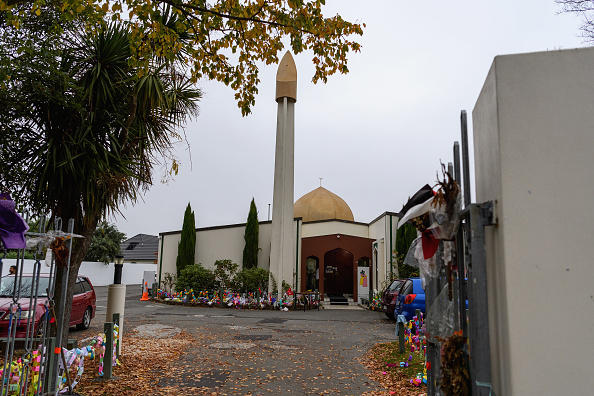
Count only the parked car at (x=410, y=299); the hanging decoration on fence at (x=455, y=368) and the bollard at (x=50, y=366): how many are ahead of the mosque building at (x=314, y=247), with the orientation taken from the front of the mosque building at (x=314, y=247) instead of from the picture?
3

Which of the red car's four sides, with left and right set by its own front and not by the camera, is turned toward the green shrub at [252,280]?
back

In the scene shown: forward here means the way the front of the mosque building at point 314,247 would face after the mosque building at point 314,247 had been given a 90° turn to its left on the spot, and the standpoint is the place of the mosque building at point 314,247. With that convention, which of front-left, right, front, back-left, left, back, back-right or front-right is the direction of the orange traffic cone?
back

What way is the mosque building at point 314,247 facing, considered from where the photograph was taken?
facing the viewer

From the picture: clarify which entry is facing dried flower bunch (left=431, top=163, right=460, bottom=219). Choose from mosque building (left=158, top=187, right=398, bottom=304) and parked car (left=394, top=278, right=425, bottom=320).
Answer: the mosque building

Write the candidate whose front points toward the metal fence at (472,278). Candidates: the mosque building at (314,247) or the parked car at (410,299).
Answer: the mosque building

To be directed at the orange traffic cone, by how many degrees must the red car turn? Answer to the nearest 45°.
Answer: approximately 135° to its right

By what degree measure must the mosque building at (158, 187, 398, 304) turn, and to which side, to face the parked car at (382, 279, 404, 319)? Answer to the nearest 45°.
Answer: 0° — it already faces it

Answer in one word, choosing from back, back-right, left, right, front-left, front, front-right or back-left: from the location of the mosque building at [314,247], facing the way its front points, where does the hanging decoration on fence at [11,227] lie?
front

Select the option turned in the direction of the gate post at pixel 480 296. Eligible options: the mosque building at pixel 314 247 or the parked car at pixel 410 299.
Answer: the mosque building

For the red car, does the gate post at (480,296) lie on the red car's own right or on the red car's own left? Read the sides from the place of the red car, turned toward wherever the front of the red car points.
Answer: on the red car's own left

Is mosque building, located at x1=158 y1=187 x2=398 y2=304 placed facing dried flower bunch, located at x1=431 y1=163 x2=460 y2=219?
yes

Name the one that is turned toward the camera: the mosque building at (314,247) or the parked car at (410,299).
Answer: the mosque building
